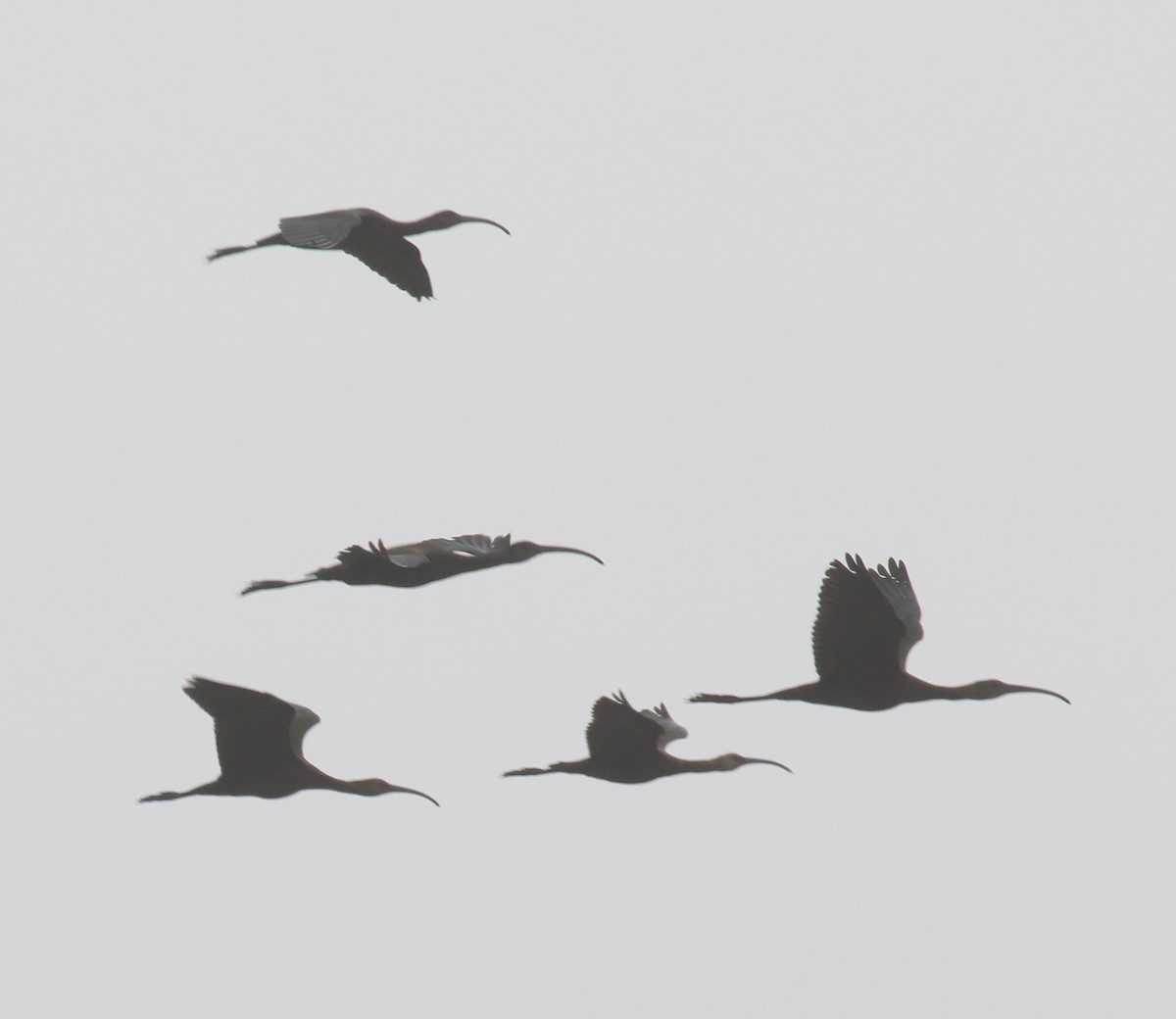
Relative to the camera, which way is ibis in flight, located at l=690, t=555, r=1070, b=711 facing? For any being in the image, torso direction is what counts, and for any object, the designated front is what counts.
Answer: to the viewer's right

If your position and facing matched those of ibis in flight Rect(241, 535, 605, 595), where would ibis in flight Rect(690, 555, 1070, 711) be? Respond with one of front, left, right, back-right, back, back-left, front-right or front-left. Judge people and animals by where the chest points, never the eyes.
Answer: front

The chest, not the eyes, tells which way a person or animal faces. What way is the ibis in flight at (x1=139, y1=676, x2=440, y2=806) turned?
to the viewer's right

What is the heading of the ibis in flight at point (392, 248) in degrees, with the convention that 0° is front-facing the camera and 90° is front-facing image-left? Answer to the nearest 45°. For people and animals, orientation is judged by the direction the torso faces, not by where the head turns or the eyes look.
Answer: approximately 270°

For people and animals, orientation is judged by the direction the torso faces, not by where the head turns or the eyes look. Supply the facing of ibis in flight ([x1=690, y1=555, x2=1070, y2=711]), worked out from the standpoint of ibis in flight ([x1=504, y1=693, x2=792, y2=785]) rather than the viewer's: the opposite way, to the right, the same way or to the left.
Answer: the same way

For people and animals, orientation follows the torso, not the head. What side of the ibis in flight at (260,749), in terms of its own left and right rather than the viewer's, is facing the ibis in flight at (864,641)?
front

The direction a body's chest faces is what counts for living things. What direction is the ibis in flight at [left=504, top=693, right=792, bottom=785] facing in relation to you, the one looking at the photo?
facing to the right of the viewer

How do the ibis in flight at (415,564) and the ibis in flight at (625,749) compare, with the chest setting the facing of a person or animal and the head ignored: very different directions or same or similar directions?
same or similar directions

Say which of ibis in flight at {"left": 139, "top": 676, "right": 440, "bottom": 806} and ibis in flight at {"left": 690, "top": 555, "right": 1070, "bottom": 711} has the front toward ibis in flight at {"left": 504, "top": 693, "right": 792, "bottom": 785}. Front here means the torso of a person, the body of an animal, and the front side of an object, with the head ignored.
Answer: ibis in flight at {"left": 139, "top": 676, "right": 440, "bottom": 806}

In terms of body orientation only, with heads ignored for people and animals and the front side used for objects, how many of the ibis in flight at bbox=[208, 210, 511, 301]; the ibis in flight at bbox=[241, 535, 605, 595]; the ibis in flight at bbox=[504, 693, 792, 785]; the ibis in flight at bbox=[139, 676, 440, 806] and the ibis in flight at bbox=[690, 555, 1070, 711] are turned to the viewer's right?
5

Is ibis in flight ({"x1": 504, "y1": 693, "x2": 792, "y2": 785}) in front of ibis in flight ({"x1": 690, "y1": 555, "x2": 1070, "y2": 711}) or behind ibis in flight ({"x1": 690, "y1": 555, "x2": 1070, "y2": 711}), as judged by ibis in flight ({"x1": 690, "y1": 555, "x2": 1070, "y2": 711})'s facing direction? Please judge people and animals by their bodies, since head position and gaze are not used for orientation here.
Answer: behind

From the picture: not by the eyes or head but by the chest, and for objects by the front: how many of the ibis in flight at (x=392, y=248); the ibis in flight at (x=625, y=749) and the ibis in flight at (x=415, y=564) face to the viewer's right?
3

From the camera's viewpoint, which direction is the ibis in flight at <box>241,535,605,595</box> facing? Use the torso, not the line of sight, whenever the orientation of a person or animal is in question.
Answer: to the viewer's right
